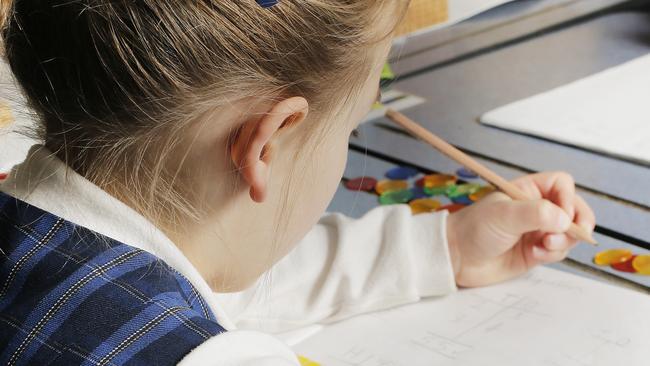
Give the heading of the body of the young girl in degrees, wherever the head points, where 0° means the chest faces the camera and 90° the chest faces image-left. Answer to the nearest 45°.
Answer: approximately 225°

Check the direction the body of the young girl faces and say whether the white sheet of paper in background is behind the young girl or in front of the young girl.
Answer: in front

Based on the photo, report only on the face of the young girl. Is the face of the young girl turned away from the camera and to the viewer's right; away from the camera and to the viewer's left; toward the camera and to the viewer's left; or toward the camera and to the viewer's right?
away from the camera and to the viewer's right

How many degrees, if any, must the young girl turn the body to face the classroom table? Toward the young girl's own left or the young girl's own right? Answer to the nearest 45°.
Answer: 0° — they already face it
